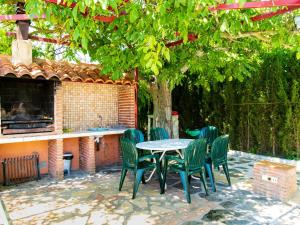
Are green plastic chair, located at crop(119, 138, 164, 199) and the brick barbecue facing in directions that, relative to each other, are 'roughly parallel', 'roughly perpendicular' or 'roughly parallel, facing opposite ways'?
roughly perpendicular

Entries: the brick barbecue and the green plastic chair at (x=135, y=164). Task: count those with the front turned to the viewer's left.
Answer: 0

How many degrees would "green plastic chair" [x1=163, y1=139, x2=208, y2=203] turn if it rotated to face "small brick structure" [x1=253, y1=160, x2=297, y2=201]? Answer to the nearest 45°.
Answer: approximately 135° to its right

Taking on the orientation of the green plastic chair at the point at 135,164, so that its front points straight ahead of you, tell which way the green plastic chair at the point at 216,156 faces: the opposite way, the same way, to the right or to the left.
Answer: to the left

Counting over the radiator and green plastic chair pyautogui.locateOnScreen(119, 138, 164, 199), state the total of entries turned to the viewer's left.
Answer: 0

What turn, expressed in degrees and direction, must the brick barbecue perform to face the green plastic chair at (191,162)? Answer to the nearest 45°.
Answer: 0° — it already faces it

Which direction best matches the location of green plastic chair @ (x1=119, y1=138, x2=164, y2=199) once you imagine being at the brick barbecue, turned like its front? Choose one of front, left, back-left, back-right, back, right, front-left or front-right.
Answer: front

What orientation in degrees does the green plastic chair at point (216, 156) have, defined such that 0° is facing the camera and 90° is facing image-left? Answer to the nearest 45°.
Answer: approximately 135°

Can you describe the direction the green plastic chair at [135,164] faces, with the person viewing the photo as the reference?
facing away from the viewer and to the right of the viewer

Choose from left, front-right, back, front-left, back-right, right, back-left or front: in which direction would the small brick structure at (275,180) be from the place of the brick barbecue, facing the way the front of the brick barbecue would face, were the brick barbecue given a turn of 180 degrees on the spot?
back

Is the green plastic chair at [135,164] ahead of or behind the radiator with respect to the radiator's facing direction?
ahead

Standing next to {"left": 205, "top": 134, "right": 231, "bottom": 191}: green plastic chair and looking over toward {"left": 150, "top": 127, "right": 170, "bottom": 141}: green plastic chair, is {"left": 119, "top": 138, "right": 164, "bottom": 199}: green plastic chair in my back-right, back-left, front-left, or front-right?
front-left

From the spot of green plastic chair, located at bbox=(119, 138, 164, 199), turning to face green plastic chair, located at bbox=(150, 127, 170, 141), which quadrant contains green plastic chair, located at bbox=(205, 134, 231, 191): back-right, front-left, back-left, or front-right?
front-right

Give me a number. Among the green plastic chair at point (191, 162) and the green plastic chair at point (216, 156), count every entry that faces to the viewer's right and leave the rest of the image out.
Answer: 0

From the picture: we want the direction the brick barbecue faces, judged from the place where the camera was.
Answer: facing the viewer and to the right of the viewer

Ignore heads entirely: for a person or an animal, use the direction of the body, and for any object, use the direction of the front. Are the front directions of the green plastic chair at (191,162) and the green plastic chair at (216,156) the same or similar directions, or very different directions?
same or similar directions

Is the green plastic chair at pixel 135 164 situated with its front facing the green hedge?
yes
